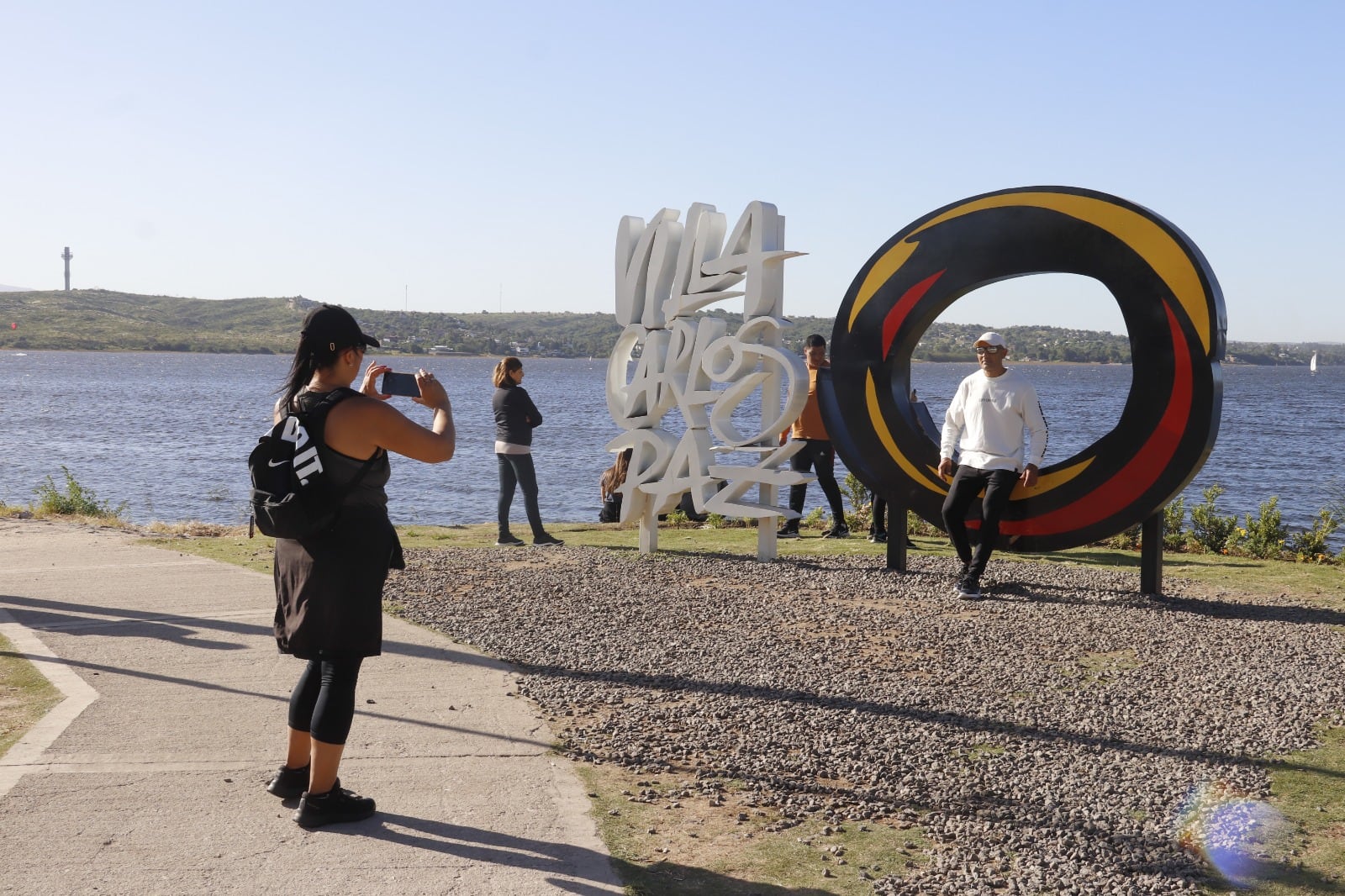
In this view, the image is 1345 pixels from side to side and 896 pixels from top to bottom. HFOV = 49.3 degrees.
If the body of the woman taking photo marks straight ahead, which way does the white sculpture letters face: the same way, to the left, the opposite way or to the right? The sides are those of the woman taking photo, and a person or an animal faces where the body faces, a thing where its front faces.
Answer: the opposite way

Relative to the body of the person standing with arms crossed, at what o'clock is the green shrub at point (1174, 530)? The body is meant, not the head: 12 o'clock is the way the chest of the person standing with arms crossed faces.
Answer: The green shrub is roughly at 12 o'clock from the person standing with arms crossed.

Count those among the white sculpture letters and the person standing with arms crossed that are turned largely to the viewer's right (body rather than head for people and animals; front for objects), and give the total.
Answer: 1

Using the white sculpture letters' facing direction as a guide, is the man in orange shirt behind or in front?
behind

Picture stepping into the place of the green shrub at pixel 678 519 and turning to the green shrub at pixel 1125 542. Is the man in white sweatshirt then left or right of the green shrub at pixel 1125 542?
right

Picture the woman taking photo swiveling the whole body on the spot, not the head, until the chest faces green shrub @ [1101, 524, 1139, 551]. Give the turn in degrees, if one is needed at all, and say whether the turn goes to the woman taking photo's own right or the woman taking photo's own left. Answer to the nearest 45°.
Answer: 0° — they already face it

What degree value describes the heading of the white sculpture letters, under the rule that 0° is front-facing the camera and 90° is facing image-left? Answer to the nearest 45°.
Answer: approximately 45°

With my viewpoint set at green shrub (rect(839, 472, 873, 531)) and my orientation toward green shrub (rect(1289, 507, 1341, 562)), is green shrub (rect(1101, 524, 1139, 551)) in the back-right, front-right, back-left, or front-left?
front-right

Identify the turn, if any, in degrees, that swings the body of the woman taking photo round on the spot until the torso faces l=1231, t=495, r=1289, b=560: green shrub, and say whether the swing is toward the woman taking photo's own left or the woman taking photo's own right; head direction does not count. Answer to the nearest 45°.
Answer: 0° — they already face it

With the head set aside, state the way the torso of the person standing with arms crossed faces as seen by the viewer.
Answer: to the viewer's right

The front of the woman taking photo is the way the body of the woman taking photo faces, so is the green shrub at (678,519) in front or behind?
in front

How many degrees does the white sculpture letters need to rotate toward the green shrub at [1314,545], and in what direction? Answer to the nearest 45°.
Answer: approximately 135° to its left

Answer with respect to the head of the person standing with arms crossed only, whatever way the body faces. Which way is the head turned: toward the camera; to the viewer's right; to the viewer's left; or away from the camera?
to the viewer's right

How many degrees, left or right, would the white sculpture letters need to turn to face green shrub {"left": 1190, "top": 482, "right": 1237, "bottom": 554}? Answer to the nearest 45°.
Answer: approximately 135° to its left

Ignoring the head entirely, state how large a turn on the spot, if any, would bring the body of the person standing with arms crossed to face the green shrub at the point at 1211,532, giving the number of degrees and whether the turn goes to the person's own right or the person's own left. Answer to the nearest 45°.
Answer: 0° — they already face it

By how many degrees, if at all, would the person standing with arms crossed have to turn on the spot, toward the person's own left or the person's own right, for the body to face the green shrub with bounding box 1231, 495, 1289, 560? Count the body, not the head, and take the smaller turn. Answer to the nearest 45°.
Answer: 0° — they already face it

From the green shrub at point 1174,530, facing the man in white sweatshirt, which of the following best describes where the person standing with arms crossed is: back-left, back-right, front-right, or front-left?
front-right

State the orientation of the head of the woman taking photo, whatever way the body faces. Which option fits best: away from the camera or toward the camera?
away from the camera
